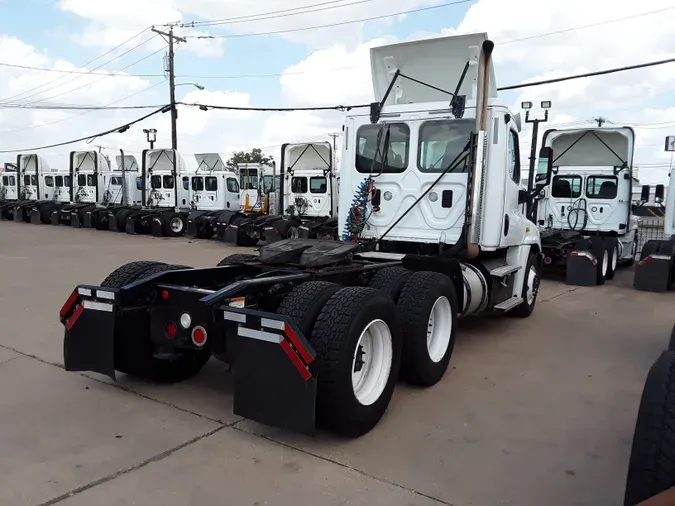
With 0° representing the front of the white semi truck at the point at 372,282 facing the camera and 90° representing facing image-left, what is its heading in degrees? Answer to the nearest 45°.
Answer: approximately 225°

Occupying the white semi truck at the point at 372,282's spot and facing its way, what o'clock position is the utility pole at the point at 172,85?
The utility pole is roughly at 10 o'clock from the white semi truck.

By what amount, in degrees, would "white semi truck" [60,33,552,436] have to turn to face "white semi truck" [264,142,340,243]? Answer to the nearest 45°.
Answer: approximately 45° to its left

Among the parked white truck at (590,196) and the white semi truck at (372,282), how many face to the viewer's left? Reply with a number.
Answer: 0
